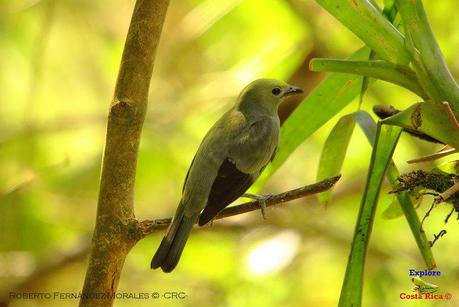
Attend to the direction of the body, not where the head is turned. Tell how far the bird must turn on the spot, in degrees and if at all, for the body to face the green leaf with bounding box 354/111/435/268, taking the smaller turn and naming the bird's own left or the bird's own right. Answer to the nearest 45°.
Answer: approximately 90° to the bird's own right

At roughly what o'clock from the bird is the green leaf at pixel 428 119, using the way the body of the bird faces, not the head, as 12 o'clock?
The green leaf is roughly at 3 o'clock from the bird.

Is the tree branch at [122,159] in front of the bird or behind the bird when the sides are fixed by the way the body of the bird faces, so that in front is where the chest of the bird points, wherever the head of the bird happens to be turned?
behind

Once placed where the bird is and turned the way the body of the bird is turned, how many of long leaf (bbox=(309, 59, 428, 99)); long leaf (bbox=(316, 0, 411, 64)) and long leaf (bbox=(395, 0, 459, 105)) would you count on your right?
3

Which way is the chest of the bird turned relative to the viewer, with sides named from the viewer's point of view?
facing away from the viewer and to the right of the viewer
